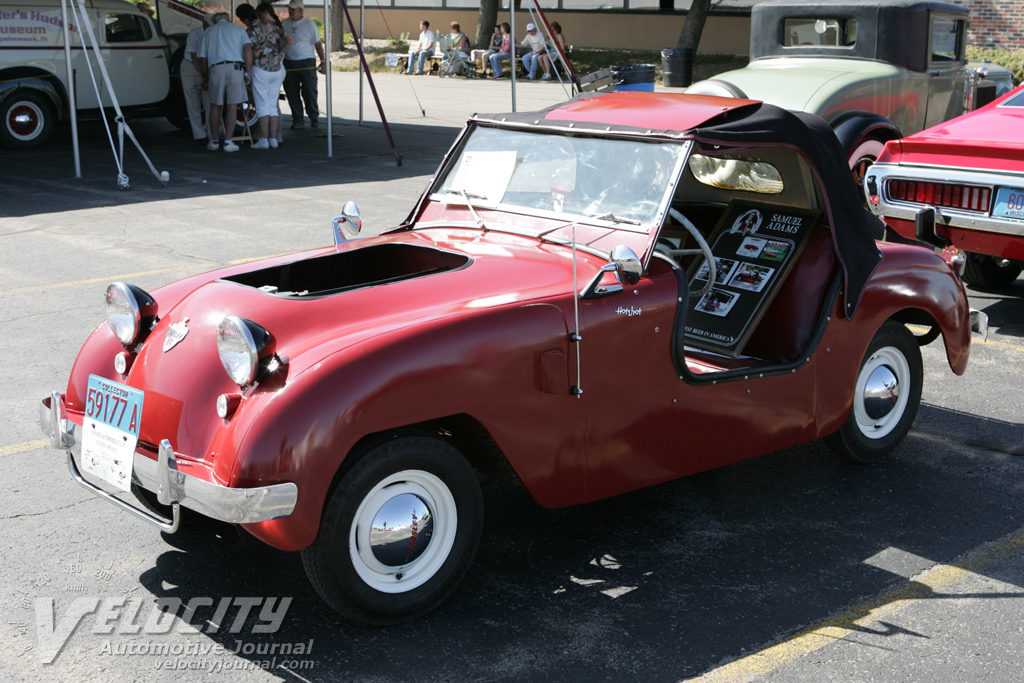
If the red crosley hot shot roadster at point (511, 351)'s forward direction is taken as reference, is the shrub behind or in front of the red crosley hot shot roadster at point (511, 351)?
behind

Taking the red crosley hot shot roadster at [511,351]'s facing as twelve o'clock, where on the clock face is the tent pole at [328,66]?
The tent pole is roughly at 4 o'clock from the red crosley hot shot roadster.

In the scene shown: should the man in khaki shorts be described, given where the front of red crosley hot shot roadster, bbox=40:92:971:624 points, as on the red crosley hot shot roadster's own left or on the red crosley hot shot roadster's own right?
on the red crosley hot shot roadster's own right

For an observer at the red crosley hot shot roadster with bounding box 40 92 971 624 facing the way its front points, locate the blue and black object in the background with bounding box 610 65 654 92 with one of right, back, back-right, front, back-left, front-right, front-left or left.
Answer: back-right

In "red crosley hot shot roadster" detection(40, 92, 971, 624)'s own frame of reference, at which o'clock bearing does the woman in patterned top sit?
The woman in patterned top is roughly at 4 o'clock from the red crosley hot shot roadster.
